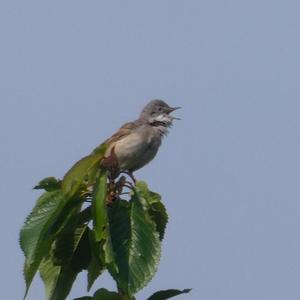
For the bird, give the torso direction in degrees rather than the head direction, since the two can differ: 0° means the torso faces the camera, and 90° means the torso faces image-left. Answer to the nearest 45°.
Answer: approximately 270°
